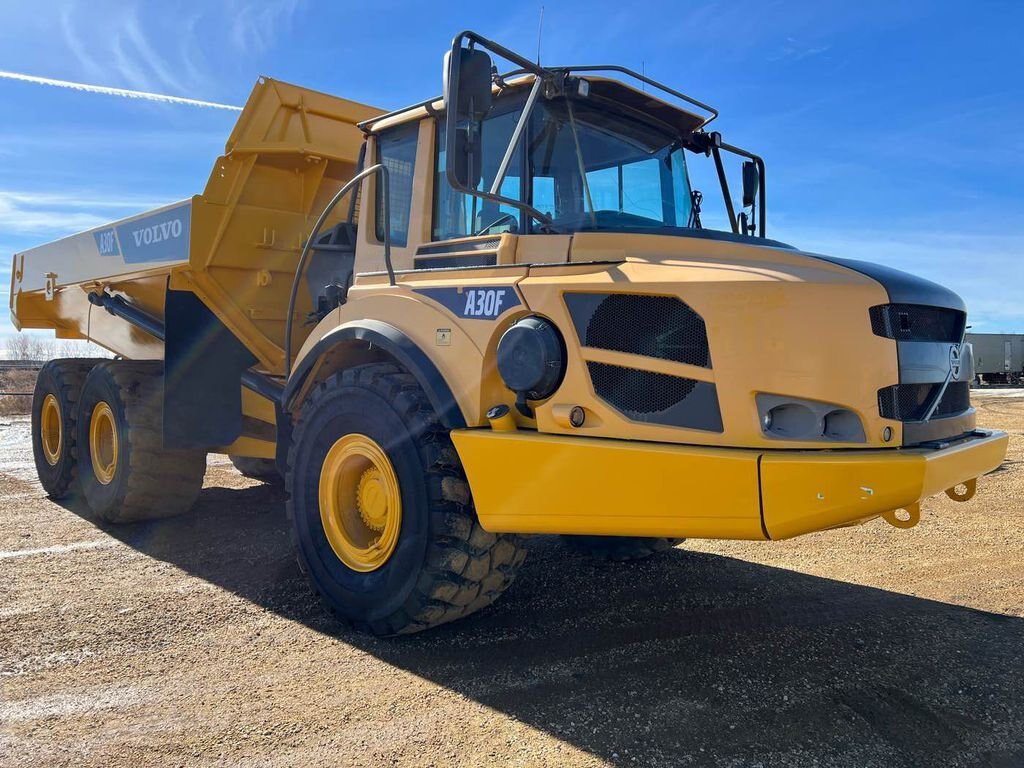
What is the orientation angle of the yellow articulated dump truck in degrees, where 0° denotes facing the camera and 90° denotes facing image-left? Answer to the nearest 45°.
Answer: approximately 315°
